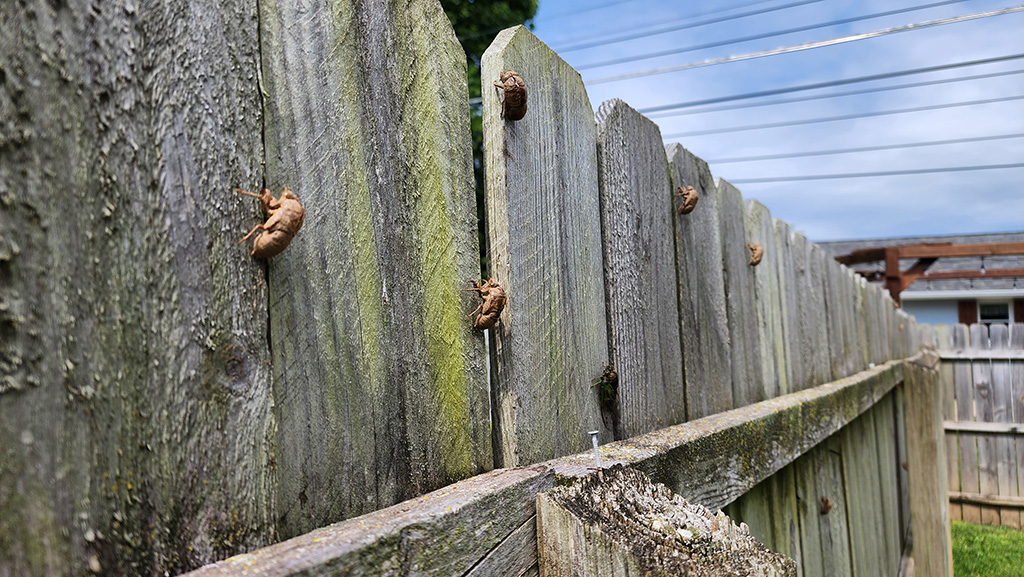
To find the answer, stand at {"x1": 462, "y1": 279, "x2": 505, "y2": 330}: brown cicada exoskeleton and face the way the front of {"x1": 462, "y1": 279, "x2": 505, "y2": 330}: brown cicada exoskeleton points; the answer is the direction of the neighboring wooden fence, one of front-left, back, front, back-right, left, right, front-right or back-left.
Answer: back-right

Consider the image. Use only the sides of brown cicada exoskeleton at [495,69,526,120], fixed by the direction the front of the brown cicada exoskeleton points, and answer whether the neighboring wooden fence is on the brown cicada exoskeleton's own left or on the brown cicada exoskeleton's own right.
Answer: on the brown cicada exoskeleton's own right

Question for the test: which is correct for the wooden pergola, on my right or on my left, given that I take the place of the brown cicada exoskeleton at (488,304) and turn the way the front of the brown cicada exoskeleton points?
on my right

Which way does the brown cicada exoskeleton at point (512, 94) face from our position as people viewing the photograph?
facing away from the viewer and to the left of the viewer
